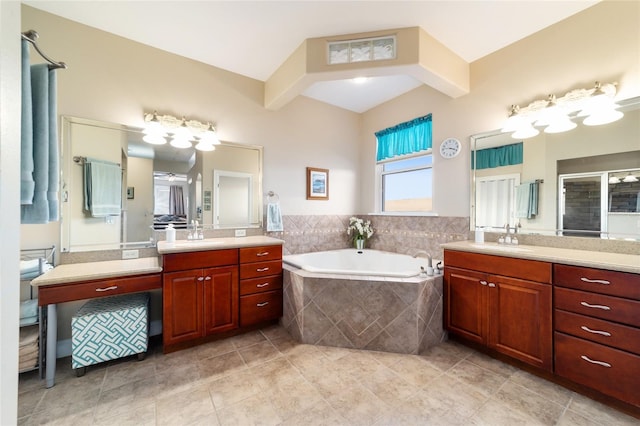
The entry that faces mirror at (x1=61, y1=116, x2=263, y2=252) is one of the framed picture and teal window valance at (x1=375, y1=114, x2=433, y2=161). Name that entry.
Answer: the teal window valance

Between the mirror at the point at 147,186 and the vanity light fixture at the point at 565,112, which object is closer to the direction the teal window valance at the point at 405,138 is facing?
the mirror

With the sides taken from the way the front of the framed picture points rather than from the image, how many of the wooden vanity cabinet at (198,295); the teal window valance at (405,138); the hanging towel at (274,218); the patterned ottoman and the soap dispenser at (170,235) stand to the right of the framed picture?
4

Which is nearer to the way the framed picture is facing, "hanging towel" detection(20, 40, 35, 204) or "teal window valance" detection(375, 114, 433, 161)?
the teal window valance

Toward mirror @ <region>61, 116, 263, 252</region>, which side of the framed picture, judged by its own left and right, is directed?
right

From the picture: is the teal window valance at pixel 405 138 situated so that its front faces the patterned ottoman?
yes

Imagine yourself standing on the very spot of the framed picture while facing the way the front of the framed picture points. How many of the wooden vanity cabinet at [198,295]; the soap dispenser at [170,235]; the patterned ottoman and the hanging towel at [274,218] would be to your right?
4

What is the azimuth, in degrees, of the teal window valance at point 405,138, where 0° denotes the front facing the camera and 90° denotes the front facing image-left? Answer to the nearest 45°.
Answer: approximately 45°

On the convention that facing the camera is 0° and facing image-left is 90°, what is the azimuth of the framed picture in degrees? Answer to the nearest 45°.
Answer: approximately 315°
